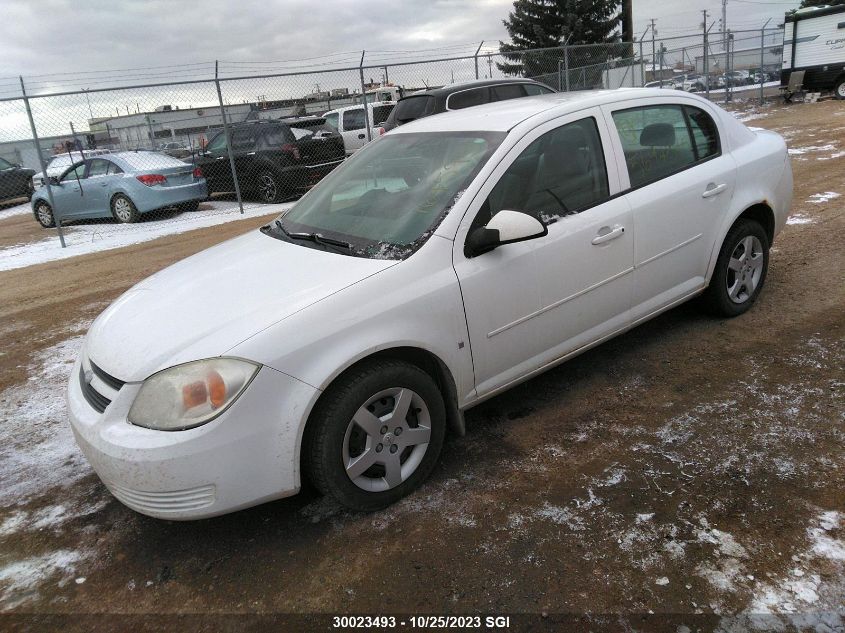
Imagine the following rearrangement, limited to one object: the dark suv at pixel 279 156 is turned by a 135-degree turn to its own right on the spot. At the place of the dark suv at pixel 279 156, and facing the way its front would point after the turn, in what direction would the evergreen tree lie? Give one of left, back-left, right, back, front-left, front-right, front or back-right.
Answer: front-left

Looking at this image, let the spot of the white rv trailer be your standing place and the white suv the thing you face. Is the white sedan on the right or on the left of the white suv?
left

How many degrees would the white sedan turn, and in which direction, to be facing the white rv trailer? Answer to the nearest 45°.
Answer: approximately 180°

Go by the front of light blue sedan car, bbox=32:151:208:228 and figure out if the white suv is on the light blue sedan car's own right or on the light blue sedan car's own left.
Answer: on the light blue sedan car's own right

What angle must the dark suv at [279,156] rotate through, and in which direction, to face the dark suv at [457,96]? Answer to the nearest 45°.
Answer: approximately 180°

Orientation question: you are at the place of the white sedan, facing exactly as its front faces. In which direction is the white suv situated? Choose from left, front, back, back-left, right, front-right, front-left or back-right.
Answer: back-right

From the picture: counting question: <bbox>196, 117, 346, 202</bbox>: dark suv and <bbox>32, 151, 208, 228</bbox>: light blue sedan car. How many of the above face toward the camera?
0

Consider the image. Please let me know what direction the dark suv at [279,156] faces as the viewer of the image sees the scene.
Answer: facing away from the viewer and to the left of the viewer

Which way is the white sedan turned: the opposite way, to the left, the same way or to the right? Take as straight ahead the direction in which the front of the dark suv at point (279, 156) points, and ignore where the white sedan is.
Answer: to the left

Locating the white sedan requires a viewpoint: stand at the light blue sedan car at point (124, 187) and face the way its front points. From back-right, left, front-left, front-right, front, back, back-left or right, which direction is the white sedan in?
back-left

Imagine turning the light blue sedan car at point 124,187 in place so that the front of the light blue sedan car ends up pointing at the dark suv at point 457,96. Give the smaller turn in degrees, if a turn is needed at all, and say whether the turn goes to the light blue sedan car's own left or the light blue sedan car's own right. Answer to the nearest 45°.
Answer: approximately 180°

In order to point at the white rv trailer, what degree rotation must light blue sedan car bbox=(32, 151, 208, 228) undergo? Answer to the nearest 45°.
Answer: approximately 135° to its right

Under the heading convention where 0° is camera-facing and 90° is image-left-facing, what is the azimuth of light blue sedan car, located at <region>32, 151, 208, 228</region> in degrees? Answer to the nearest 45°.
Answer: approximately 135°

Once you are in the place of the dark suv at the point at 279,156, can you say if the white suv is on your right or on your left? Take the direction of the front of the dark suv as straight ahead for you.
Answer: on your right

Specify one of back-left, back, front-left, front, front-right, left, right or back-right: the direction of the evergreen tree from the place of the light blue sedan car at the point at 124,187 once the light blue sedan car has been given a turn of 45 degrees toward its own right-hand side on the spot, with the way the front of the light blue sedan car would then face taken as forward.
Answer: front-right
